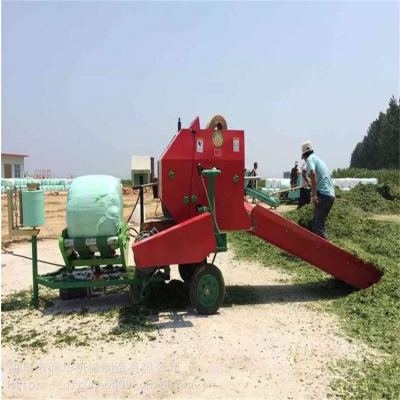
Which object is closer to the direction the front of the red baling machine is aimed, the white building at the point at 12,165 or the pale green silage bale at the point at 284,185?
the pale green silage bale

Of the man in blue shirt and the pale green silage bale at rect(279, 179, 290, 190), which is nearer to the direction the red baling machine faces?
the man in blue shirt

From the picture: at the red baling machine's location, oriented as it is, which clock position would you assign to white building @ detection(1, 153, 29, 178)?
The white building is roughly at 8 o'clock from the red baling machine.

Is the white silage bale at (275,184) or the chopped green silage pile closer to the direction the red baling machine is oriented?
the chopped green silage pile

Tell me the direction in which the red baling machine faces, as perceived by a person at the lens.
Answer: facing to the right of the viewer

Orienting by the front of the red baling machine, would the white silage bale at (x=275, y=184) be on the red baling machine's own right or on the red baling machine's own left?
on the red baling machine's own left

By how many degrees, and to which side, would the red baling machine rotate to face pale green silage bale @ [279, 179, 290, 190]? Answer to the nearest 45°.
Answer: approximately 90° to its left

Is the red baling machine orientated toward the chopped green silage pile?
yes
